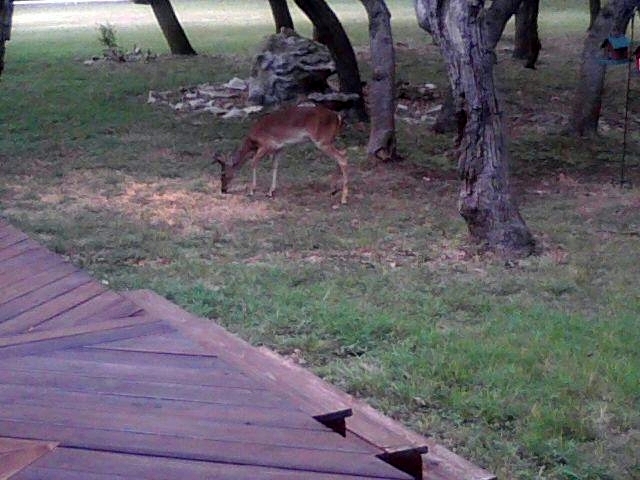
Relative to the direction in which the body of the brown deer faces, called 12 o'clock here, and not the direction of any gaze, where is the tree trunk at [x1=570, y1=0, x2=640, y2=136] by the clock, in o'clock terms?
The tree trunk is roughly at 5 o'clock from the brown deer.

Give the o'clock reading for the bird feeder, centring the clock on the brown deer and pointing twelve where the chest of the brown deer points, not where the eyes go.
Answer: The bird feeder is roughly at 6 o'clock from the brown deer.

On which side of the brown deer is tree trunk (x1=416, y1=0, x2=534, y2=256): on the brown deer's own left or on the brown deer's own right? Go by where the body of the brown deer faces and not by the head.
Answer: on the brown deer's own left

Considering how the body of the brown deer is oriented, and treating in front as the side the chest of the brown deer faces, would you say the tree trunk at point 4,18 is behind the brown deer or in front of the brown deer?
in front

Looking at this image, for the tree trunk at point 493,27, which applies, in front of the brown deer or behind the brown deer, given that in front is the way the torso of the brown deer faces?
behind

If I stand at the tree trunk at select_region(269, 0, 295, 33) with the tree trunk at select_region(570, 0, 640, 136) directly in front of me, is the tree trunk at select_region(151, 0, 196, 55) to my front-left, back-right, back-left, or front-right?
back-right

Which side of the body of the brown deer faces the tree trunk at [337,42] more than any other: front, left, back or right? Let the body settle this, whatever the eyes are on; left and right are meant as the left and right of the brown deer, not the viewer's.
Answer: right

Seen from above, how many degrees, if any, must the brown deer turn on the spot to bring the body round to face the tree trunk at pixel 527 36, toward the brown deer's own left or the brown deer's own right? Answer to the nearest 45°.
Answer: approximately 135° to the brown deer's own right

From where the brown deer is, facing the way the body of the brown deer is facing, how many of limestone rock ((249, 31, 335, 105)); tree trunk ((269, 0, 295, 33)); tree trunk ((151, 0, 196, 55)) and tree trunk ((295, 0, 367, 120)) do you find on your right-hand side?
4

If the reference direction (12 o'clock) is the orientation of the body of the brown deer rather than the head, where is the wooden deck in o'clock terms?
The wooden deck is roughly at 9 o'clock from the brown deer.

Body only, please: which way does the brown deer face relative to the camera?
to the viewer's left

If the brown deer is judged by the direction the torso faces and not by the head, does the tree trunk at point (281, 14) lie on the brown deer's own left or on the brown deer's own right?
on the brown deer's own right

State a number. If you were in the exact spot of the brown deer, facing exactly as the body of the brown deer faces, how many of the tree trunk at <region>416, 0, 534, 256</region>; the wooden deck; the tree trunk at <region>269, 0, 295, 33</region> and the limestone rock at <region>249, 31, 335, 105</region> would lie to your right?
2

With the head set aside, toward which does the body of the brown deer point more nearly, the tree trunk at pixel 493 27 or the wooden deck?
the wooden deck
